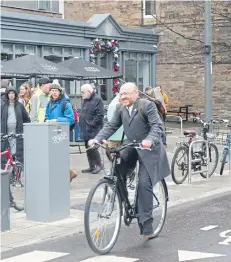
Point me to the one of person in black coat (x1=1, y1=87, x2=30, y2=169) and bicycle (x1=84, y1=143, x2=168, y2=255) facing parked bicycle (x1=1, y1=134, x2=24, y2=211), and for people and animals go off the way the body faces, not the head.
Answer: the person in black coat

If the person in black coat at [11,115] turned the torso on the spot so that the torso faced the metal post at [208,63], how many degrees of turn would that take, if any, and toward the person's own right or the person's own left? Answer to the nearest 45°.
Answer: approximately 135° to the person's own left

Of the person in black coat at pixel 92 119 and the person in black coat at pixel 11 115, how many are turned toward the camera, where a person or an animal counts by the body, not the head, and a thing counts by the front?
1

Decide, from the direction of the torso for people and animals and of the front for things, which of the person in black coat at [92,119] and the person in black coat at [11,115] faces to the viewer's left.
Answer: the person in black coat at [92,119]

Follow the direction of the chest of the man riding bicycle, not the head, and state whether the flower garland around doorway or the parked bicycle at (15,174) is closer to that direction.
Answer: the parked bicycle

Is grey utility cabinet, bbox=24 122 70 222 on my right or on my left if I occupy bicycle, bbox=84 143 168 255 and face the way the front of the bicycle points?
on my right

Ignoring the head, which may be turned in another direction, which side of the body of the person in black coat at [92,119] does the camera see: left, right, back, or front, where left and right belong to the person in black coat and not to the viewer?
left

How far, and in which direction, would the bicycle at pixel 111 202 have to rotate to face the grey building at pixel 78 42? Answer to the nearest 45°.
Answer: approximately 135° to its right
